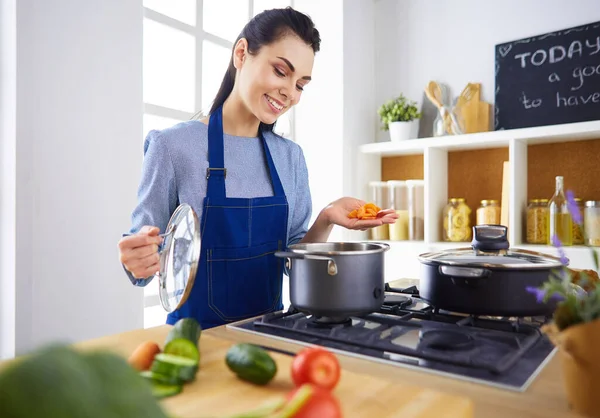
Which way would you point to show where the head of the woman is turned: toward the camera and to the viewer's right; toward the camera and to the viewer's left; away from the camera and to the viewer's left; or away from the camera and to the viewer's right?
toward the camera and to the viewer's right

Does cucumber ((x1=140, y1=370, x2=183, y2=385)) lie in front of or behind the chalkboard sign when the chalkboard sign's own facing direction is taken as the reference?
in front

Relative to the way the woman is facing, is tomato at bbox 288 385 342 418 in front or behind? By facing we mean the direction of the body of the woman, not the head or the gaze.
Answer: in front

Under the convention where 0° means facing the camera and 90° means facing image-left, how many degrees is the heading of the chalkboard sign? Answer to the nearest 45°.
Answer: approximately 45°

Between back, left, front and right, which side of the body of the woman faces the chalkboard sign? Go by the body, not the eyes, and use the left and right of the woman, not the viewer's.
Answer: left

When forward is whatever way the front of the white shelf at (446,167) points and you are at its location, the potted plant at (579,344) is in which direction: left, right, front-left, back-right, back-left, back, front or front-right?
front-left

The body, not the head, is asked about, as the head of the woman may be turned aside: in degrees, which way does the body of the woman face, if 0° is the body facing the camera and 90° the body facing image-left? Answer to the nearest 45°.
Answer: approximately 315°

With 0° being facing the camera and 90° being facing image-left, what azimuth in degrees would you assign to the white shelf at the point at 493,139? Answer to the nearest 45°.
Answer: approximately 45°
